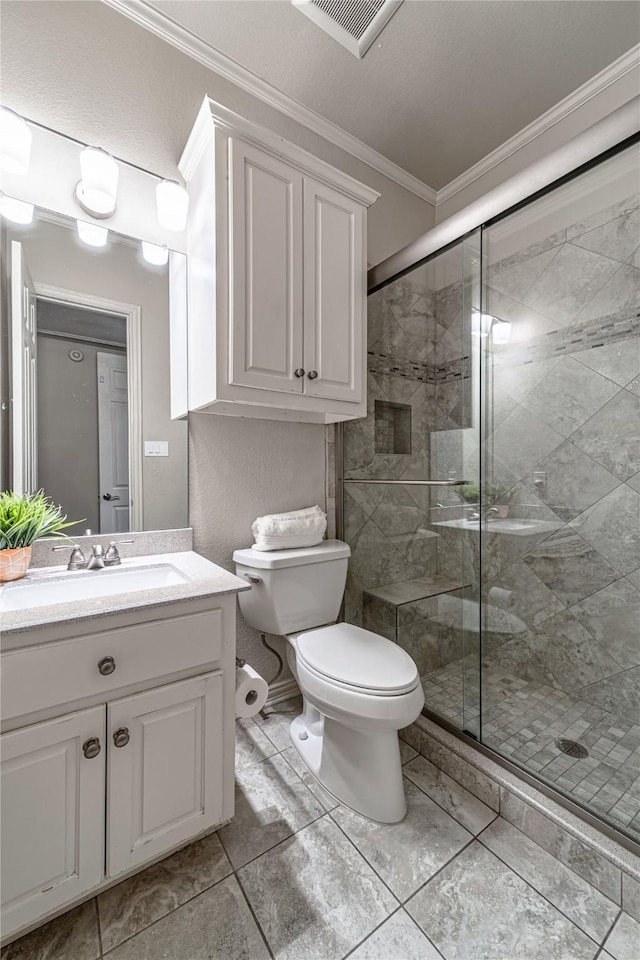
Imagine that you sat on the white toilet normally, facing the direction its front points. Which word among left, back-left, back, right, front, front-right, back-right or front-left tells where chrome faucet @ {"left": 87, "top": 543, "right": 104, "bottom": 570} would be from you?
back-right

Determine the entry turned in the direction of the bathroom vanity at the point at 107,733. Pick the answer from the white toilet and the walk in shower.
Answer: the walk in shower

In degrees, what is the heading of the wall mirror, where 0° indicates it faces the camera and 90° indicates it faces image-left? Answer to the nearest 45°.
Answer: approximately 315°

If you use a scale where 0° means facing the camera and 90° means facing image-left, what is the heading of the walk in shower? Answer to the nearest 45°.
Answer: approximately 45°

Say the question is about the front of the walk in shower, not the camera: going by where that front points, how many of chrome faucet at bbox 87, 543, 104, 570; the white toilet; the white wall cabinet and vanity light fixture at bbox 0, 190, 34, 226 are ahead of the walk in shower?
4

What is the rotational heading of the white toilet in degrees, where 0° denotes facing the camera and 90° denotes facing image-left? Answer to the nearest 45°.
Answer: approximately 315°

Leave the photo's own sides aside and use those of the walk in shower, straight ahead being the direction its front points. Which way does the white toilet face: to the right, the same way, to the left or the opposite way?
to the left
